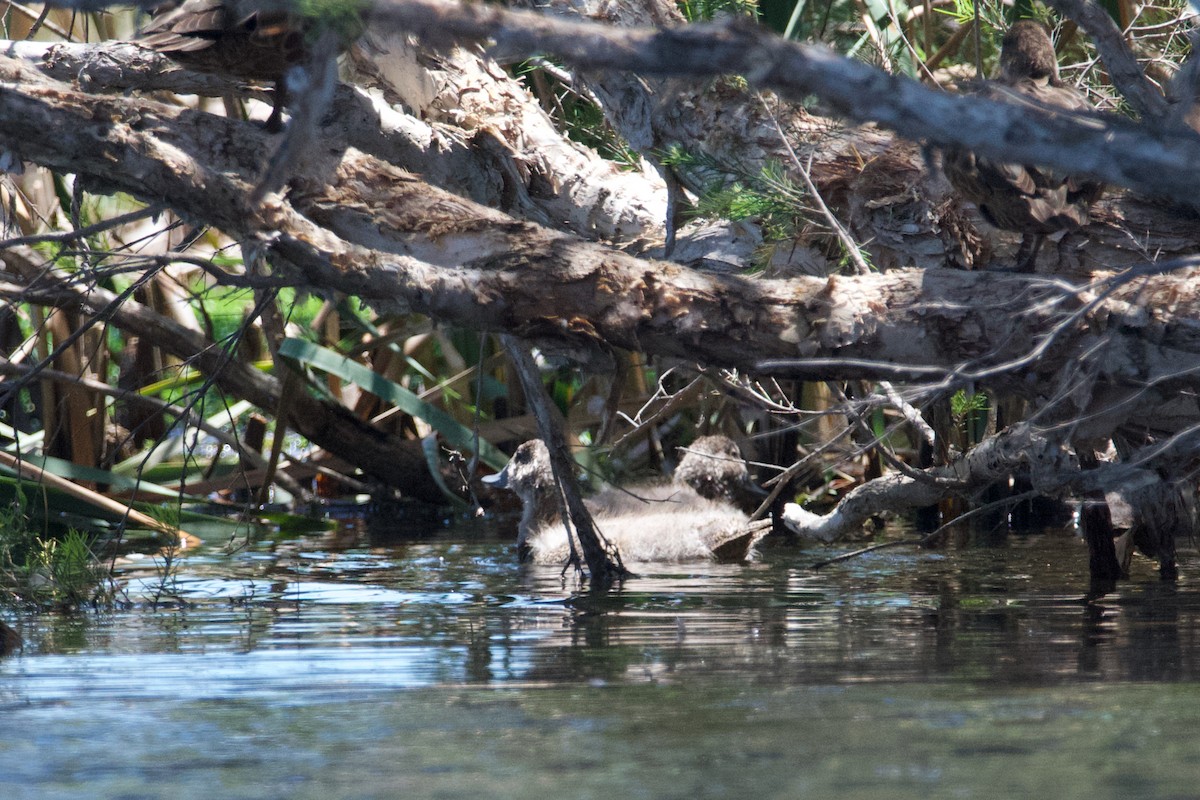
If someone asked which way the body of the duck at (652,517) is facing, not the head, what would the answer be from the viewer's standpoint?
to the viewer's left

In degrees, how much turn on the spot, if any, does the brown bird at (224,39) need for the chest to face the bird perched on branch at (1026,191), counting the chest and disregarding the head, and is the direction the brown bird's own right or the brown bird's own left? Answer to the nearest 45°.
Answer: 0° — it already faces it

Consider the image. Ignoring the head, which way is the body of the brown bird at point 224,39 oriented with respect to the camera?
to the viewer's right

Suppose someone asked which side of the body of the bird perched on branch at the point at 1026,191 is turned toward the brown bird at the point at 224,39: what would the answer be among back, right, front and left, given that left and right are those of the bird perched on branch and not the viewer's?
left

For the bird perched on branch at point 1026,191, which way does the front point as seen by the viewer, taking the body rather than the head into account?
away from the camera

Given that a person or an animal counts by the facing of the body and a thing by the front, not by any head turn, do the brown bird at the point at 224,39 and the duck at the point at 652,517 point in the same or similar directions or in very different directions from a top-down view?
very different directions

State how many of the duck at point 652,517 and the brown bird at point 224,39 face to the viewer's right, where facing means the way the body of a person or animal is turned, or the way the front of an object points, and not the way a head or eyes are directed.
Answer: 1
